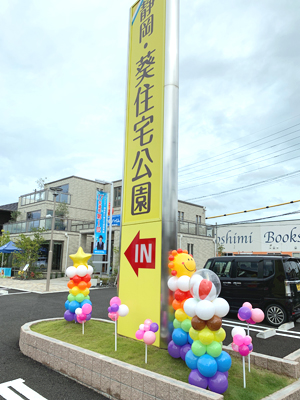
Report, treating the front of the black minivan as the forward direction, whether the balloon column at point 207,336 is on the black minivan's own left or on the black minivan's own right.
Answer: on the black minivan's own left

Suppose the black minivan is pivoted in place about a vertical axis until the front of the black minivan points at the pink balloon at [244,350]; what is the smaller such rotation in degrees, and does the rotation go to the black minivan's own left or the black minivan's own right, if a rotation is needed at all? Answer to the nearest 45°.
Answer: approximately 135° to the black minivan's own left

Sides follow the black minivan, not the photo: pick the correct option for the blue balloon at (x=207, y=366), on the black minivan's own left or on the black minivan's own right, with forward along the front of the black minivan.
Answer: on the black minivan's own left

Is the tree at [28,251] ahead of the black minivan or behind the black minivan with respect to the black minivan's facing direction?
ahead

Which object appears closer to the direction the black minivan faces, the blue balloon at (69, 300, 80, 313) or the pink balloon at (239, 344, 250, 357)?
the blue balloon

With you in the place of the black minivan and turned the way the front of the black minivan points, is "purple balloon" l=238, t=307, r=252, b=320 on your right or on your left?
on your left
